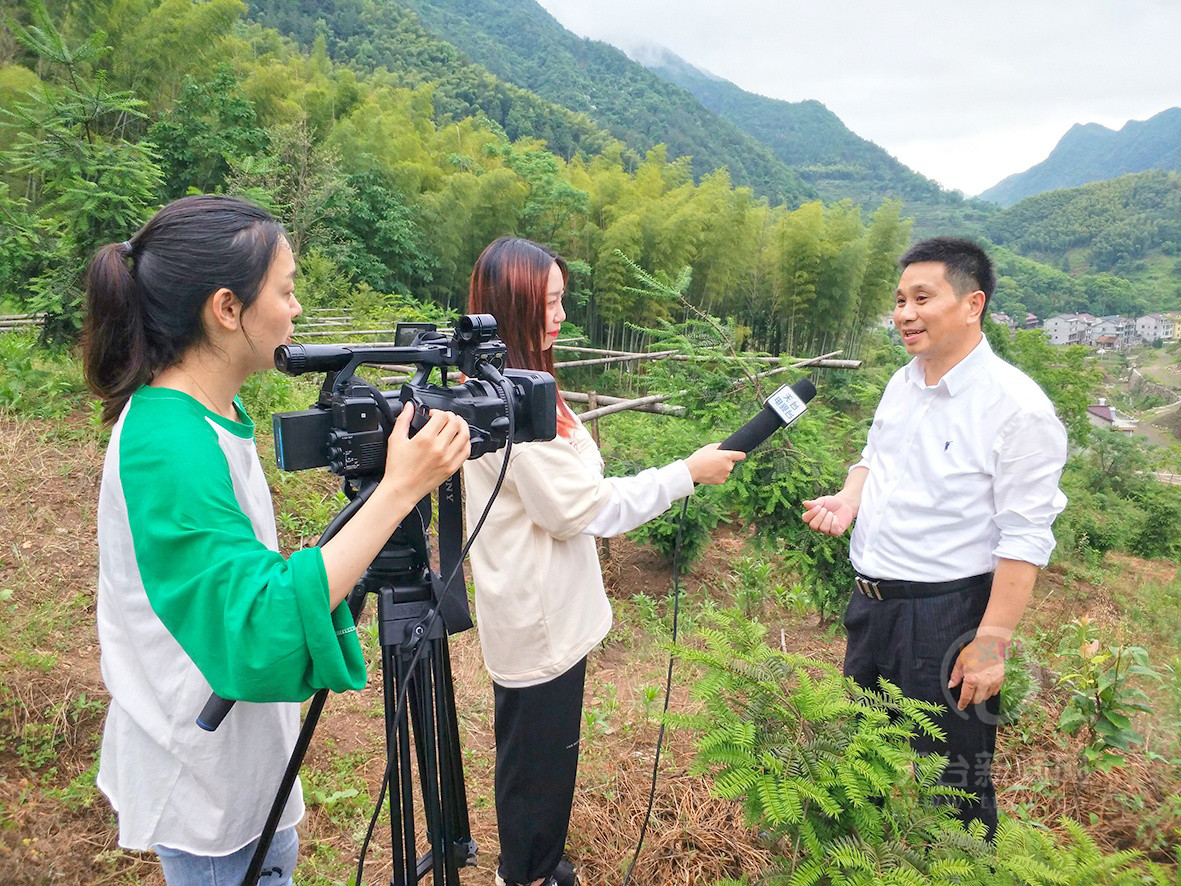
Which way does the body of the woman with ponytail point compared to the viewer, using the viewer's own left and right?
facing to the right of the viewer

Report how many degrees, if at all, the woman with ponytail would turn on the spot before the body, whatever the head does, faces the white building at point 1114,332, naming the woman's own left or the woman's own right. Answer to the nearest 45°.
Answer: approximately 45° to the woman's own left

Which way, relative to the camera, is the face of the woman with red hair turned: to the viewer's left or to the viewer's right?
to the viewer's right

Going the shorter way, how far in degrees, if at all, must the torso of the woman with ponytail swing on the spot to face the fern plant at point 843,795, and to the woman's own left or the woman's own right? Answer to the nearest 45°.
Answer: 0° — they already face it

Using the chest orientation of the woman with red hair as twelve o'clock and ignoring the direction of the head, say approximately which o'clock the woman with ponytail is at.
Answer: The woman with ponytail is roughly at 4 o'clock from the woman with red hair.

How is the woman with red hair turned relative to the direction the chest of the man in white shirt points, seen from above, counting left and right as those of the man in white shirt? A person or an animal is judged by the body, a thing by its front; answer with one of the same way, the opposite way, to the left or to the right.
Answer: the opposite way

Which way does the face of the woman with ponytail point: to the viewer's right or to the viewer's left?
to the viewer's right

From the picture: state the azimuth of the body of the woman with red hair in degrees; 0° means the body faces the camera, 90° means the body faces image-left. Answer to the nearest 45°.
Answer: approximately 270°

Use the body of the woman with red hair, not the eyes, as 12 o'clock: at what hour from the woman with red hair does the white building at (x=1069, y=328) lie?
The white building is roughly at 10 o'clock from the woman with red hair.

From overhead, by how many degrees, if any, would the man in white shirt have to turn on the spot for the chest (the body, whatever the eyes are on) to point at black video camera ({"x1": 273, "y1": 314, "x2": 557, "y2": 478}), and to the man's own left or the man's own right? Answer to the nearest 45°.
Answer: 0° — they already face it

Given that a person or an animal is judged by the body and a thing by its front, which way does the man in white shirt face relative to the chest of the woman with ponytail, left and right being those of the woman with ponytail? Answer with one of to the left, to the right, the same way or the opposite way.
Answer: the opposite way
